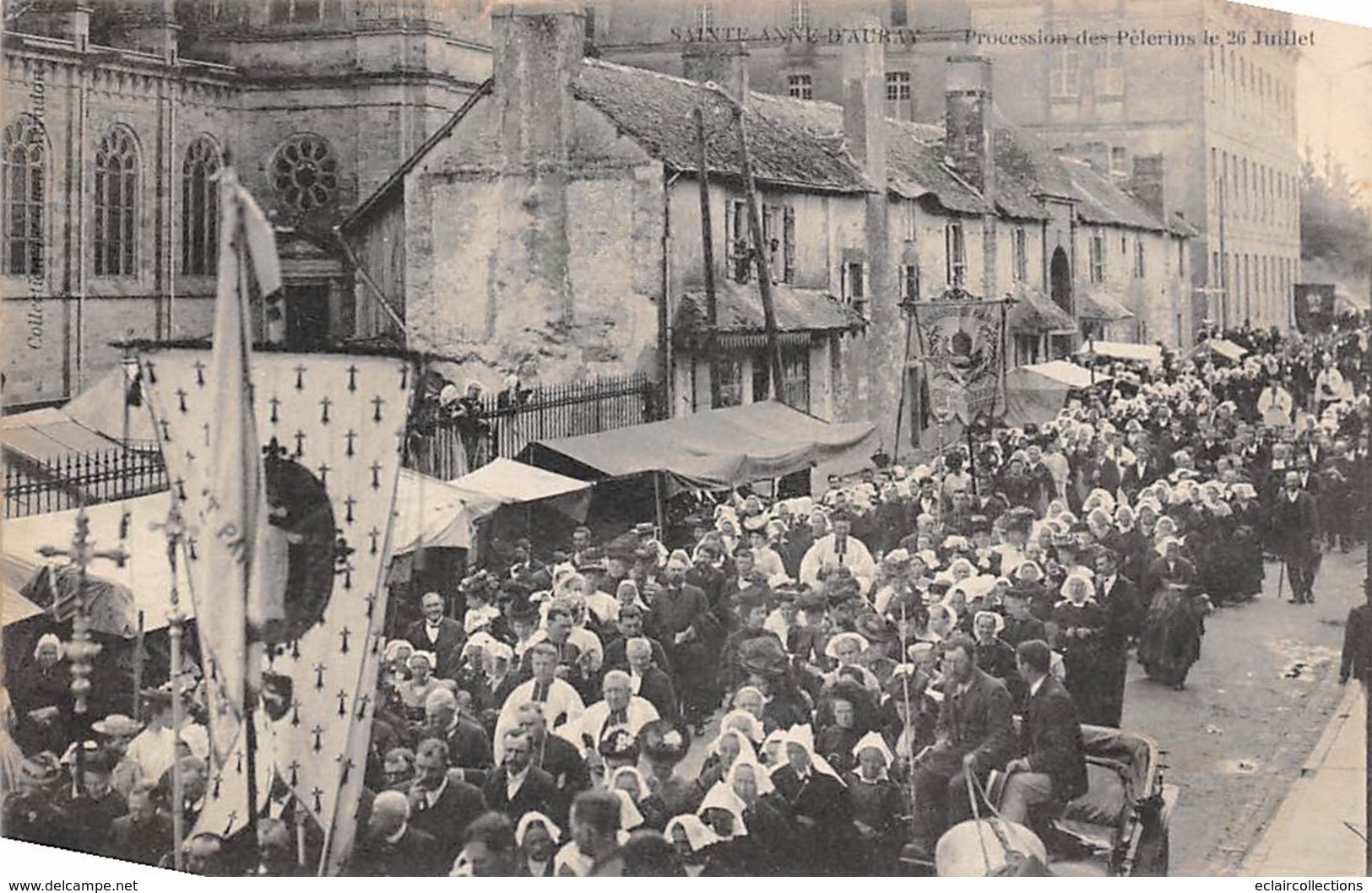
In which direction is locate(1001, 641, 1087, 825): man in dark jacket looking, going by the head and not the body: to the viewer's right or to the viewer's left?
to the viewer's left

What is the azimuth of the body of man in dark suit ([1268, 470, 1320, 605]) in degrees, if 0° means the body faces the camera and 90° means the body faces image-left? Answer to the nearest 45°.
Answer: approximately 0°

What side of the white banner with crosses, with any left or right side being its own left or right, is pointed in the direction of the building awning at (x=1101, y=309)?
back

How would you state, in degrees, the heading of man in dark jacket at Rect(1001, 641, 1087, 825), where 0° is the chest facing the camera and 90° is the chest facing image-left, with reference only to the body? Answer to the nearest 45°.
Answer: approximately 90°

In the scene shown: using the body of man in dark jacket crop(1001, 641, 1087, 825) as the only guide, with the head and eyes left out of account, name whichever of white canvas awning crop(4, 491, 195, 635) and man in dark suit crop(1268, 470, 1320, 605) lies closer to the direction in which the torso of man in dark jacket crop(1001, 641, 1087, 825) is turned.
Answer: the white canvas awning
